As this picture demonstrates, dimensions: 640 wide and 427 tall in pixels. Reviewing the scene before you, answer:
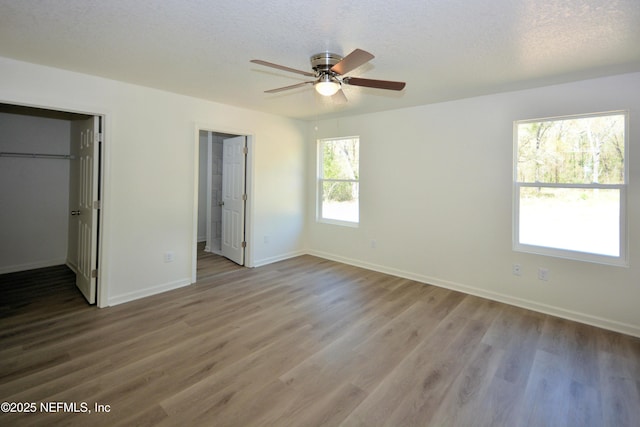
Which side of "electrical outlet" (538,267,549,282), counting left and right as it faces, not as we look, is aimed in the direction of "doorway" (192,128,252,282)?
right

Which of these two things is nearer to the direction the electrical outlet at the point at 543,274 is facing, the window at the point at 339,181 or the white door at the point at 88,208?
the white door

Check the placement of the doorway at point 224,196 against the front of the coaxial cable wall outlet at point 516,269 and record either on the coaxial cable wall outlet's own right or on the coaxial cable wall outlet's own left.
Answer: on the coaxial cable wall outlet's own right

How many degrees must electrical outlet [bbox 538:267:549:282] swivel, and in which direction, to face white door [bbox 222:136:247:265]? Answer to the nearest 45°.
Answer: approximately 90° to its right
